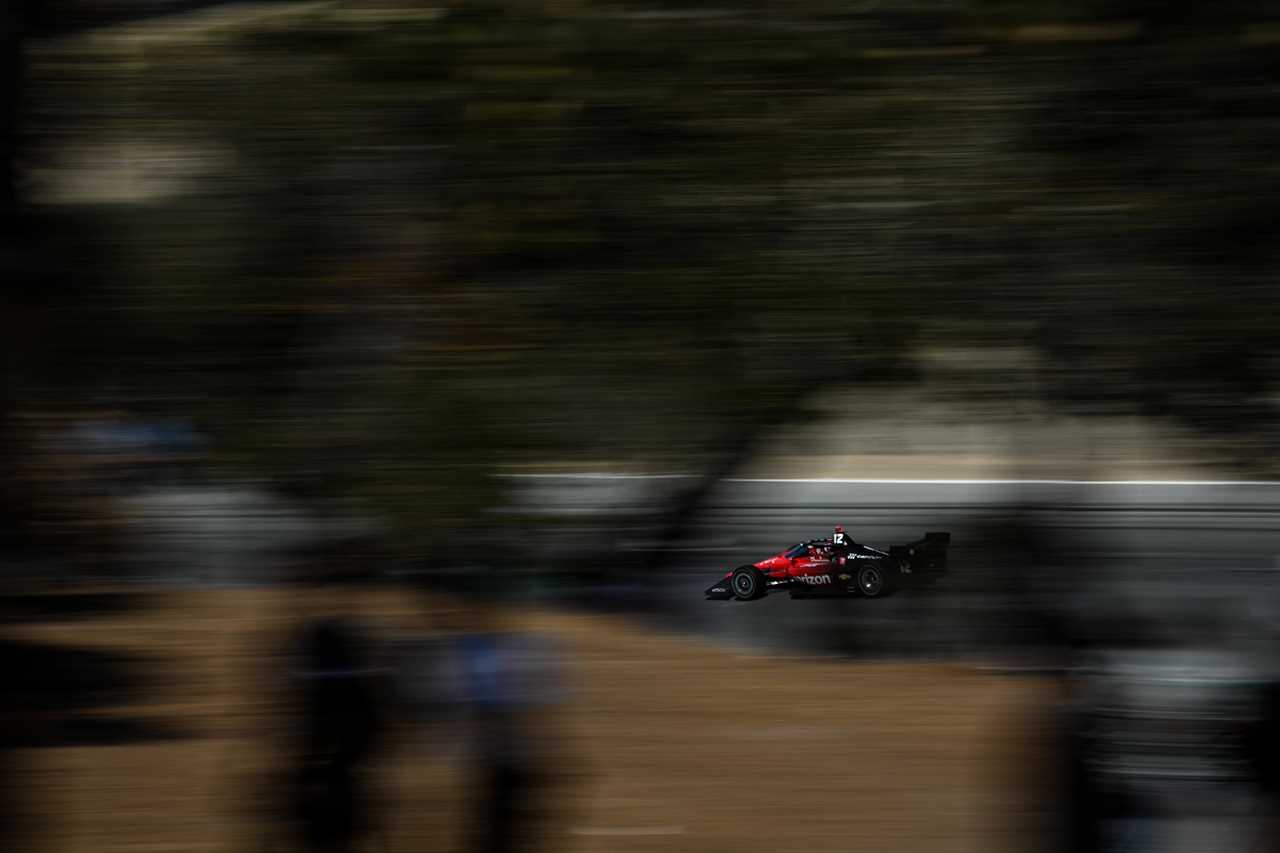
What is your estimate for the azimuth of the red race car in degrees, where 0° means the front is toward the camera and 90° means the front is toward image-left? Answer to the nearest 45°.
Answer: approximately 90°
